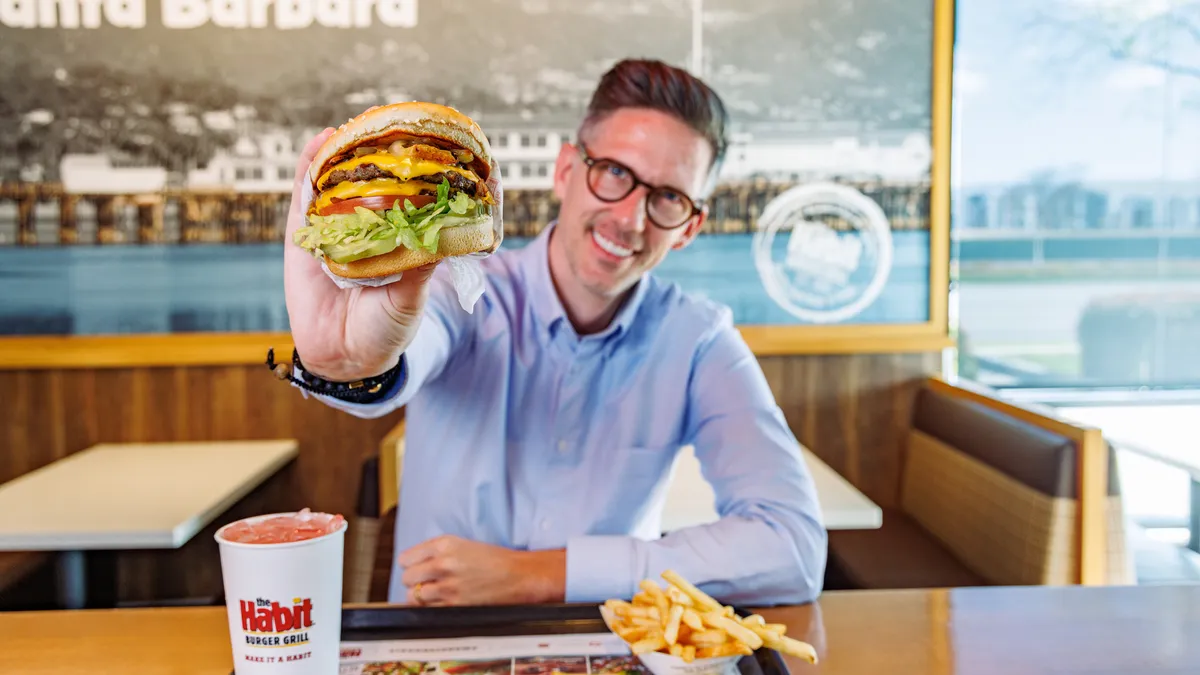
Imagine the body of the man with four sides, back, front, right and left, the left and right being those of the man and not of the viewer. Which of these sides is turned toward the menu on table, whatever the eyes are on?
front

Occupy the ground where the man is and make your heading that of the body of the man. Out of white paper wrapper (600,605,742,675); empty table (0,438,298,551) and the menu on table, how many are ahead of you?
2

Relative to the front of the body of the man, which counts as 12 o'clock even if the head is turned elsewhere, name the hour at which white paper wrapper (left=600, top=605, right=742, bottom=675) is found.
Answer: The white paper wrapper is roughly at 12 o'clock from the man.

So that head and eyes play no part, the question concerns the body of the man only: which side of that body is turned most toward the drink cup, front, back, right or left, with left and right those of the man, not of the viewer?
front

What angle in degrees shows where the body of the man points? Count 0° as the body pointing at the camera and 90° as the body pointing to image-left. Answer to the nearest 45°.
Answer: approximately 0°

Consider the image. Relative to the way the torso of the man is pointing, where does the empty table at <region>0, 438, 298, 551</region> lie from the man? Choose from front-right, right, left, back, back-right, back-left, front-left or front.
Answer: back-right
